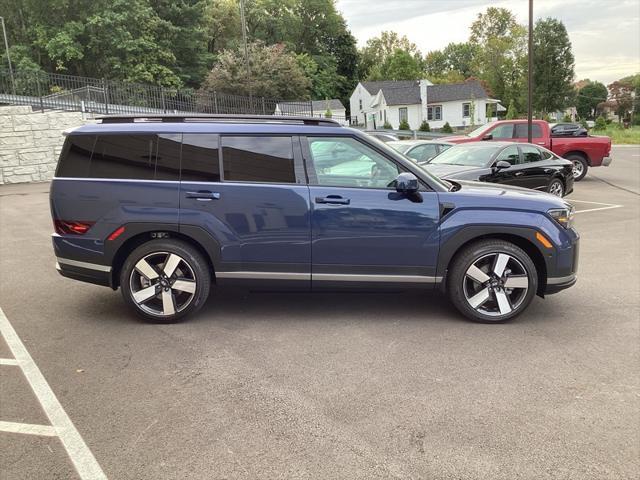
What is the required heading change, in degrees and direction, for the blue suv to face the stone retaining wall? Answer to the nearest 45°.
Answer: approximately 135° to its left

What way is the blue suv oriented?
to the viewer's right

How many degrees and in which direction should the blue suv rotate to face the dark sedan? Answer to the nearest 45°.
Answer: approximately 45° to its left

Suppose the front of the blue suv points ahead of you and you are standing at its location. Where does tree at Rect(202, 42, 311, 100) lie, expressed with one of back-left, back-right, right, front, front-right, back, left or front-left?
left

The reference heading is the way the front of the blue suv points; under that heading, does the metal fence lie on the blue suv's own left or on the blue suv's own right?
on the blue suv's own left
